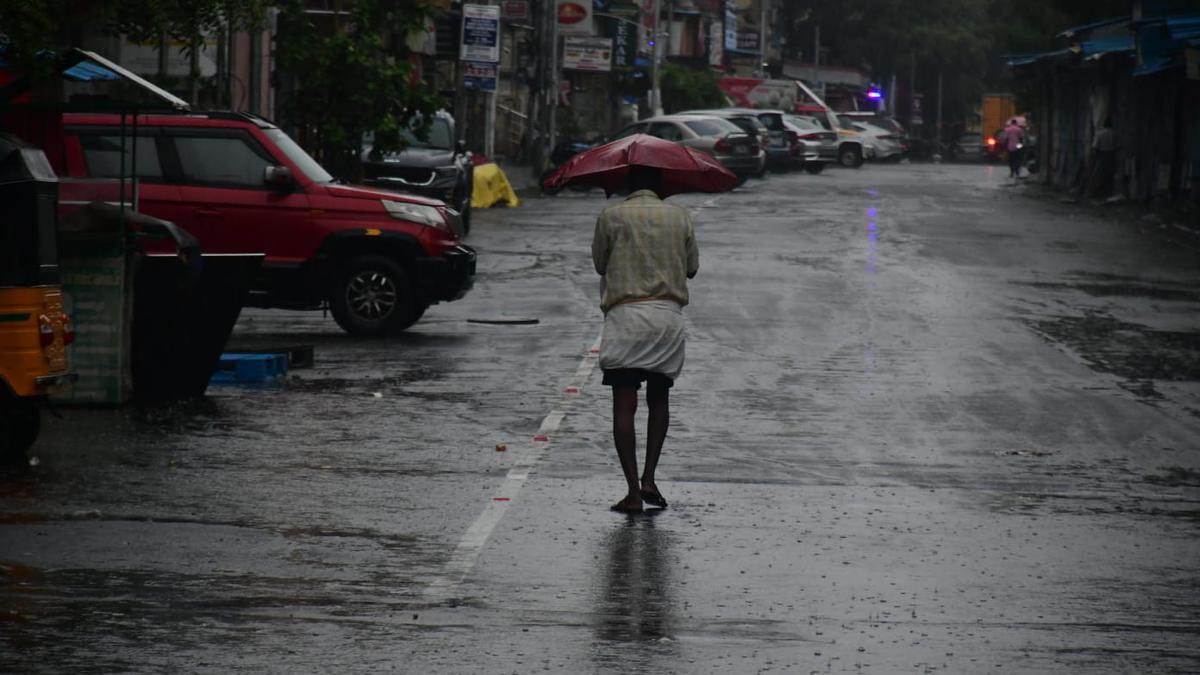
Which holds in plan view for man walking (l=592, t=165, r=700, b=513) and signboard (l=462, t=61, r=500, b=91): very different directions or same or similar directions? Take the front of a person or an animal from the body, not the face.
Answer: very different directions

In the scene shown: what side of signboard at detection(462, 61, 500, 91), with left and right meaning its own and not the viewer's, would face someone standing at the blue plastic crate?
front

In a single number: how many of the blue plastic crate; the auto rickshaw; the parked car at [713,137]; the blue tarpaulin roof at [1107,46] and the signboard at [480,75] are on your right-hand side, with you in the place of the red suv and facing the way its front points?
2

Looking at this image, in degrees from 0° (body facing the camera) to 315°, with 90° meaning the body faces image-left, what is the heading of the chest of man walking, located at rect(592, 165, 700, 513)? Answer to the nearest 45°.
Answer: approximately 180°

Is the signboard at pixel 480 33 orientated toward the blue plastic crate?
yes

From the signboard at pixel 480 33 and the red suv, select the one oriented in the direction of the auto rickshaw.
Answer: the signboard

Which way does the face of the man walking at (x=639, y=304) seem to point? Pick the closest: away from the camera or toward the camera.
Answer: away from the camera

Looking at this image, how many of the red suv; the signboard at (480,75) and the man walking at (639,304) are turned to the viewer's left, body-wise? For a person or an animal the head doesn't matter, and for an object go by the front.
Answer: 0

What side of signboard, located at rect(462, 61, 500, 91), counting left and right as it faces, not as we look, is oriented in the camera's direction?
front

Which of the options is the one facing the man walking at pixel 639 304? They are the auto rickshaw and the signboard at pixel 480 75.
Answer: the signboard

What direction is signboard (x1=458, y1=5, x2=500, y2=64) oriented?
toward the camera

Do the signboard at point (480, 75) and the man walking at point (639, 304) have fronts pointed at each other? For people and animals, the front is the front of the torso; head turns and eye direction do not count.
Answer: yes

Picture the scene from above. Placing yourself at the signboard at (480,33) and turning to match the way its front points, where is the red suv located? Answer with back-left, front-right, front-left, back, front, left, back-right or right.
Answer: front

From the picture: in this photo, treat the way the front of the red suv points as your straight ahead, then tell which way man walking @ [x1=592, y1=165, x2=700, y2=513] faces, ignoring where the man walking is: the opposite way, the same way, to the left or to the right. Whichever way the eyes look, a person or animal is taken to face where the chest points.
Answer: to the left
